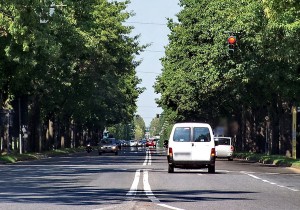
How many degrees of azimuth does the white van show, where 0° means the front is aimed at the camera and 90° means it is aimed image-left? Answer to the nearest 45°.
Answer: approximately 180°
